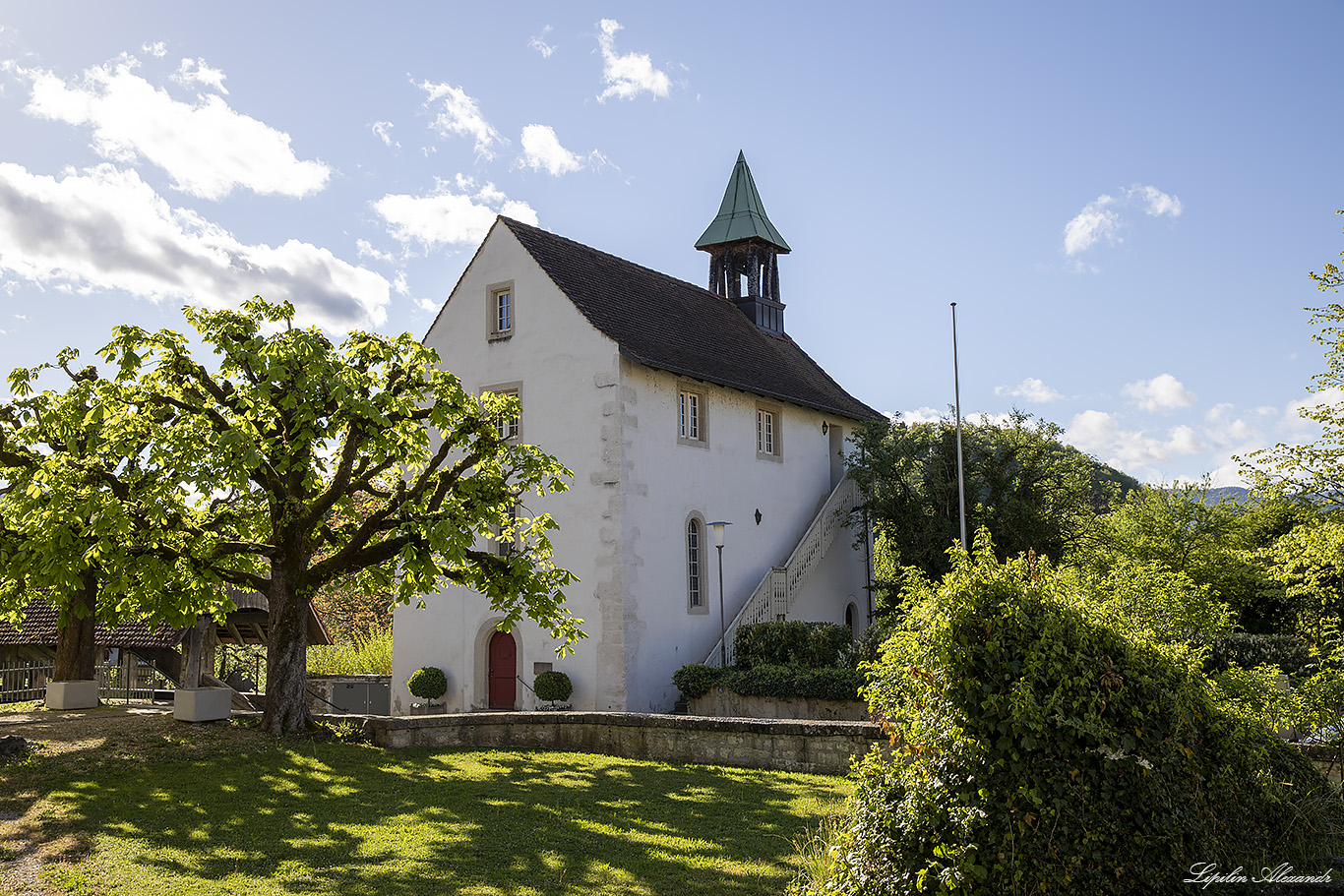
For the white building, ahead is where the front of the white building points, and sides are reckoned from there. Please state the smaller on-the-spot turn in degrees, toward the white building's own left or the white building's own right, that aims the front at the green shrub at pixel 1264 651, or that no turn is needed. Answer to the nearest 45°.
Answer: approximately 135° to the white building's own left

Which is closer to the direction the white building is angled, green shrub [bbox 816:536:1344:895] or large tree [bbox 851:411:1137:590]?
the green shrub

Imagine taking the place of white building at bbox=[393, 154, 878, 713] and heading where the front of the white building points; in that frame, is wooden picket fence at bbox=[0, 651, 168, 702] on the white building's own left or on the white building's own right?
on the white building's own right

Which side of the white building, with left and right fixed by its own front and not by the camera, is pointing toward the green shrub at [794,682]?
left

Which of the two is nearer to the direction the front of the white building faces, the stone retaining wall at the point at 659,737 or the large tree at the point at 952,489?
the stone retaining wall

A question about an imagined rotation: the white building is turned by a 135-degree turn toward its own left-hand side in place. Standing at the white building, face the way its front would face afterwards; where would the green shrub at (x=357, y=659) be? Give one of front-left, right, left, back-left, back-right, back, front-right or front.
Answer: back-left

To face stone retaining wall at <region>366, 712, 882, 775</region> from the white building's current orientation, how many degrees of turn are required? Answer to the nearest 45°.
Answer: approximately 45° to its left

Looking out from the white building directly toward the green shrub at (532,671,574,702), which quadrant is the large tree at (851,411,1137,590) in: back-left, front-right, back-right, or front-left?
back-left

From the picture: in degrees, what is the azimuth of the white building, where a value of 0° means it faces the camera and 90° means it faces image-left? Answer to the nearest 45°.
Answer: approximately 45°

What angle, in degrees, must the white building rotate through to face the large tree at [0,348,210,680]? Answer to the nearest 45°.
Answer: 0° — it already faces it

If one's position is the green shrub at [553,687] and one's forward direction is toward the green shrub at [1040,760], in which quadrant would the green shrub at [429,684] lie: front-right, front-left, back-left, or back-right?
back-right

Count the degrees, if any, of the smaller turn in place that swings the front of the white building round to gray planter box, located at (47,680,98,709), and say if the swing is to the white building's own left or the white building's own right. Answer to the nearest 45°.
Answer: approximately 45° to the white building's own right
